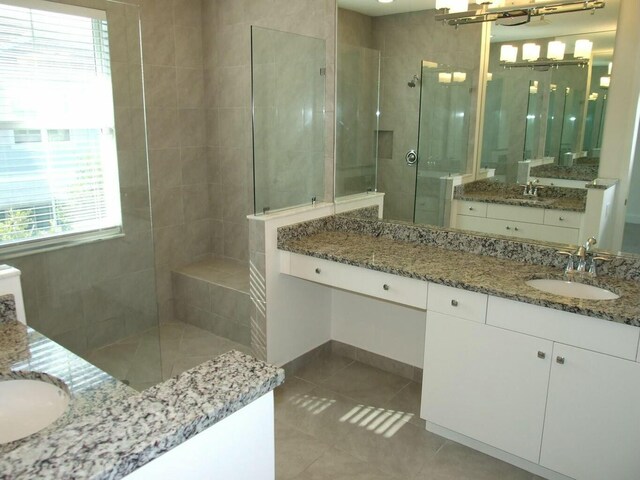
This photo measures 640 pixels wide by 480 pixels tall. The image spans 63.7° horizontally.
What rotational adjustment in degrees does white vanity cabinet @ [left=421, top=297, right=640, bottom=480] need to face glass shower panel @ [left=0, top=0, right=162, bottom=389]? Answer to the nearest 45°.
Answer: approximately 45° to its right

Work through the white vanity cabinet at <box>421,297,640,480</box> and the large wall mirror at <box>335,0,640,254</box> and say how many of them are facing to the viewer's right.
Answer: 0

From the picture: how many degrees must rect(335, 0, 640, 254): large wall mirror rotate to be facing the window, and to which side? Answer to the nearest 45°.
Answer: approximately 45° to its right

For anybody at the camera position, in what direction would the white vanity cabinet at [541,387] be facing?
facing the viewer and to the left of the viewer

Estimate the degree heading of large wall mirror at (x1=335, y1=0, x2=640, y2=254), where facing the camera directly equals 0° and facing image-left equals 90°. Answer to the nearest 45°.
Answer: approximately 45°

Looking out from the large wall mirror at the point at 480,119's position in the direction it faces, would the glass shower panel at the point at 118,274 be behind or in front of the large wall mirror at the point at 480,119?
in front
